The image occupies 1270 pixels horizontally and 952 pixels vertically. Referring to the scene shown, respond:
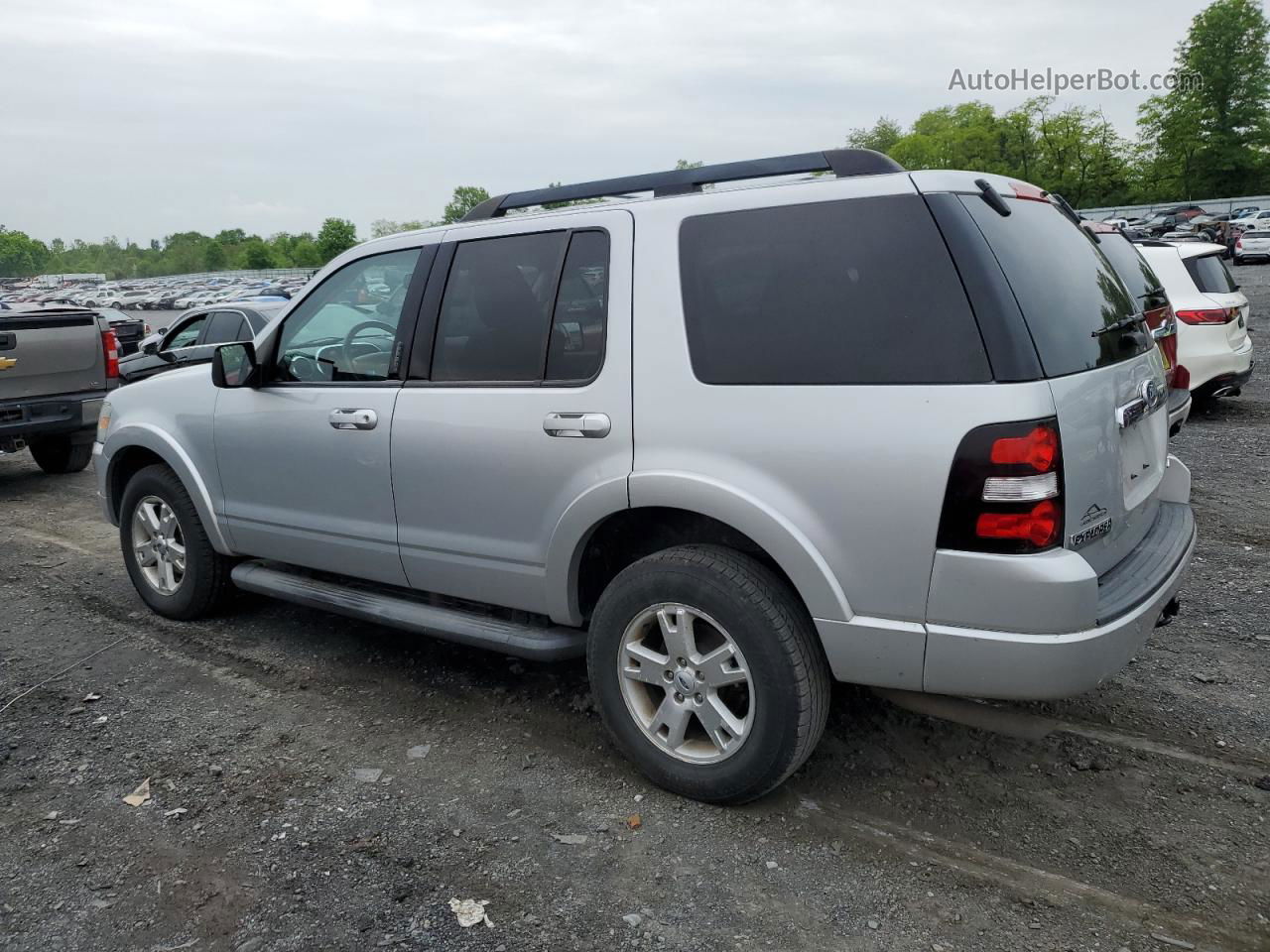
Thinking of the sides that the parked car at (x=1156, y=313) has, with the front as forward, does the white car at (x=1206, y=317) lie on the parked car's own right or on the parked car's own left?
on the parked car's own right

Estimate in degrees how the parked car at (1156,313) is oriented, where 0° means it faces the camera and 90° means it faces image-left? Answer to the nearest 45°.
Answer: approximately 135°

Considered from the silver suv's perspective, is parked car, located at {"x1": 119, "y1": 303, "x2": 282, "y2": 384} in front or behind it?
in front

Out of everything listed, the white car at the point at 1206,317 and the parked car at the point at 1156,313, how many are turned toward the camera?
0

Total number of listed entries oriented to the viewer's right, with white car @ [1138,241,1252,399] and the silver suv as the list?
0

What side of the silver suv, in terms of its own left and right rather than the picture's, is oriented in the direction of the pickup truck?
front

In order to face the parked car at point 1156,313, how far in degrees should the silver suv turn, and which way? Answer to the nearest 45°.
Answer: approximately 90° to its right

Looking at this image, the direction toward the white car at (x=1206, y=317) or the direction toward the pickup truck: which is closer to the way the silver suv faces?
the pickup truck

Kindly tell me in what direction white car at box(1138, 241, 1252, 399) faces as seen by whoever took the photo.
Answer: facing away from the viewer and to the left of the viewer

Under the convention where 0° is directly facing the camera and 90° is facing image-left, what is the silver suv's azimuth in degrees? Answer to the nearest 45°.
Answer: approximately 135°

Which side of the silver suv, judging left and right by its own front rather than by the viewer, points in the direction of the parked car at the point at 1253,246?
right

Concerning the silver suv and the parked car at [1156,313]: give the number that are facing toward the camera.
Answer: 0

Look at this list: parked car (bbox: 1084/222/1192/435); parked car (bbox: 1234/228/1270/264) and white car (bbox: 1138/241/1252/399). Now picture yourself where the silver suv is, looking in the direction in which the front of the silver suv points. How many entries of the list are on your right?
3

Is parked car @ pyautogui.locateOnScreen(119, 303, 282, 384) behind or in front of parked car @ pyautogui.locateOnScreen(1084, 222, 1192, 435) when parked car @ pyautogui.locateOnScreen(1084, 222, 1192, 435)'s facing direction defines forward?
in front

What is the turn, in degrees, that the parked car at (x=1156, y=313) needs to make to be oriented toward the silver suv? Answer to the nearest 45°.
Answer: approximately 135° to its left

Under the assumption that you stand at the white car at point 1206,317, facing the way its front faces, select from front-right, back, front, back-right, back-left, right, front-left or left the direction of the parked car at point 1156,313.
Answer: back-left

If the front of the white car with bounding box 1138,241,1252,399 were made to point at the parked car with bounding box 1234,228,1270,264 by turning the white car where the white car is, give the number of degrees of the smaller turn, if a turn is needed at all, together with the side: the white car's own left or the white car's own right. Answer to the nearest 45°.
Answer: approximately 45° to the white car's own right

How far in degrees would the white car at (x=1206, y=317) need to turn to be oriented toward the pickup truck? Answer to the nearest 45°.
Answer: approximately 90° to its left
